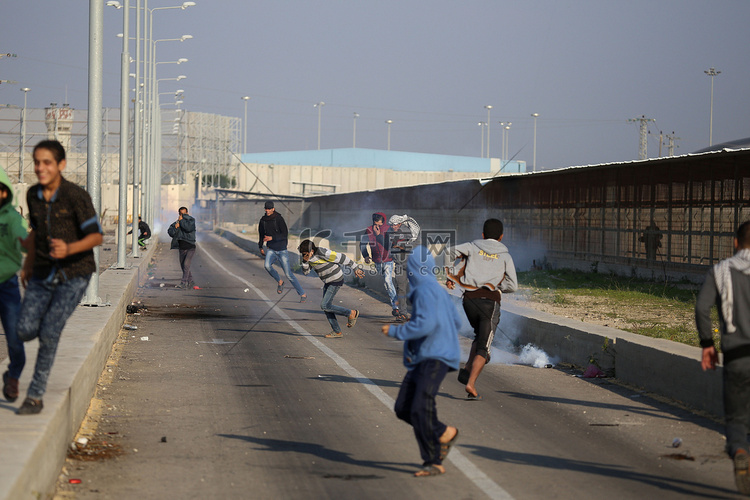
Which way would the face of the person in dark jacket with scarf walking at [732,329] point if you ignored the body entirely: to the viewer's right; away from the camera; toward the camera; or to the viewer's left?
away from the camera

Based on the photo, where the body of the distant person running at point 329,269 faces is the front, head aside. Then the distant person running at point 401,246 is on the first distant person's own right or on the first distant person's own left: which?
on the first distant person's own right

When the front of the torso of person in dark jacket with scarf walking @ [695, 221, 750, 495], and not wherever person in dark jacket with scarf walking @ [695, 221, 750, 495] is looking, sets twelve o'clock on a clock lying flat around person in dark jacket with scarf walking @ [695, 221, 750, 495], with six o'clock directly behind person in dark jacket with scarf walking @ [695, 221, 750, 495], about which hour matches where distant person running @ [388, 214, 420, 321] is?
distant person running @ [388, 214, 420, 321] is roughly at 11 o'clock from person in dark jacket with scarf walking @ [695, 221, 750, 495].

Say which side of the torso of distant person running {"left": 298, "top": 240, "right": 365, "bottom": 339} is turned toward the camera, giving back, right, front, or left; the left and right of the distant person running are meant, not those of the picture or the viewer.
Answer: left

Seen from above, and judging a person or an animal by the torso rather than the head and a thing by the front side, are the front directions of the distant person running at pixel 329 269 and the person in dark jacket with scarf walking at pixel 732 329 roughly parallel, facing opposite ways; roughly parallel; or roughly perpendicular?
roughly perpendicular

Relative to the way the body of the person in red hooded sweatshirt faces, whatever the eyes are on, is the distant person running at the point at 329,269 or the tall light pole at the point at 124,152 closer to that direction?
the distant person running

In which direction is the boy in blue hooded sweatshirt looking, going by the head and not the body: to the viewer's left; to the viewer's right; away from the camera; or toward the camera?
away from the camera

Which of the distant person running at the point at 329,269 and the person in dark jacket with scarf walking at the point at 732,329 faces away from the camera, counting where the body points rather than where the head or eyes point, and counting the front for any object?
the person in dark jacket with scarf walking at the point at 732,329

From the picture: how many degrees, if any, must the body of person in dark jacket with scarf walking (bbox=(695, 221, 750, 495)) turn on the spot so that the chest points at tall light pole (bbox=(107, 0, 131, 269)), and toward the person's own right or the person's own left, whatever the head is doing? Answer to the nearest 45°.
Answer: approximately 45° to the person's own left

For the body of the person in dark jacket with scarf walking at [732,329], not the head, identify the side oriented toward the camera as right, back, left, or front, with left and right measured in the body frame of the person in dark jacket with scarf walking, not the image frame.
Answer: back
